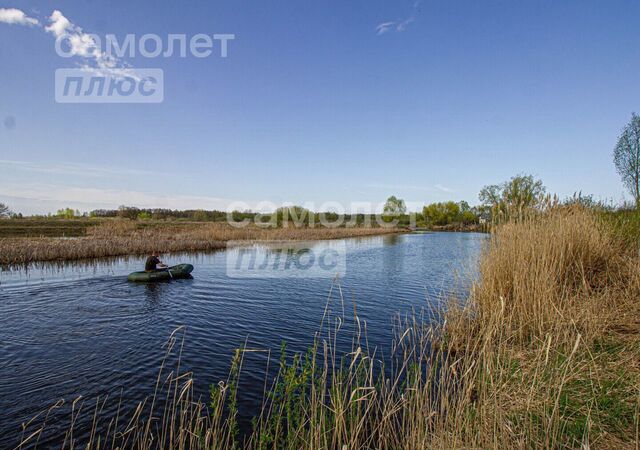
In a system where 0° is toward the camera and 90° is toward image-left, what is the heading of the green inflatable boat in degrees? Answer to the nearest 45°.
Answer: approximately 270°
